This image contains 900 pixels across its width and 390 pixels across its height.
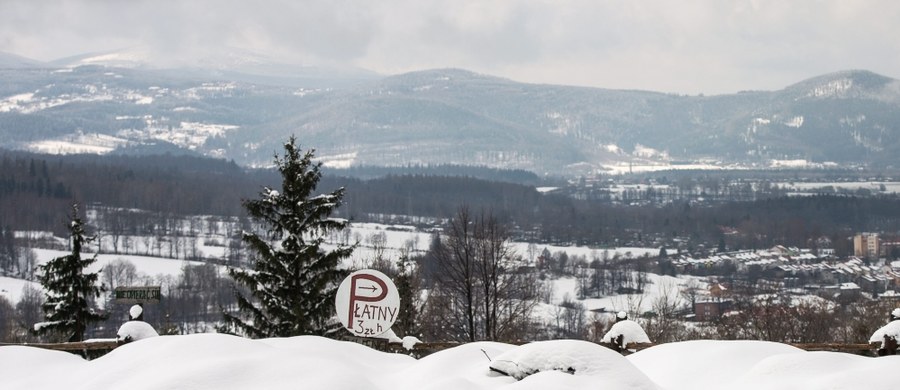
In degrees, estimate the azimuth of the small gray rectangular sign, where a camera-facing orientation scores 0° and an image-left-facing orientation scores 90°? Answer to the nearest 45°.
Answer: approximately 0°
